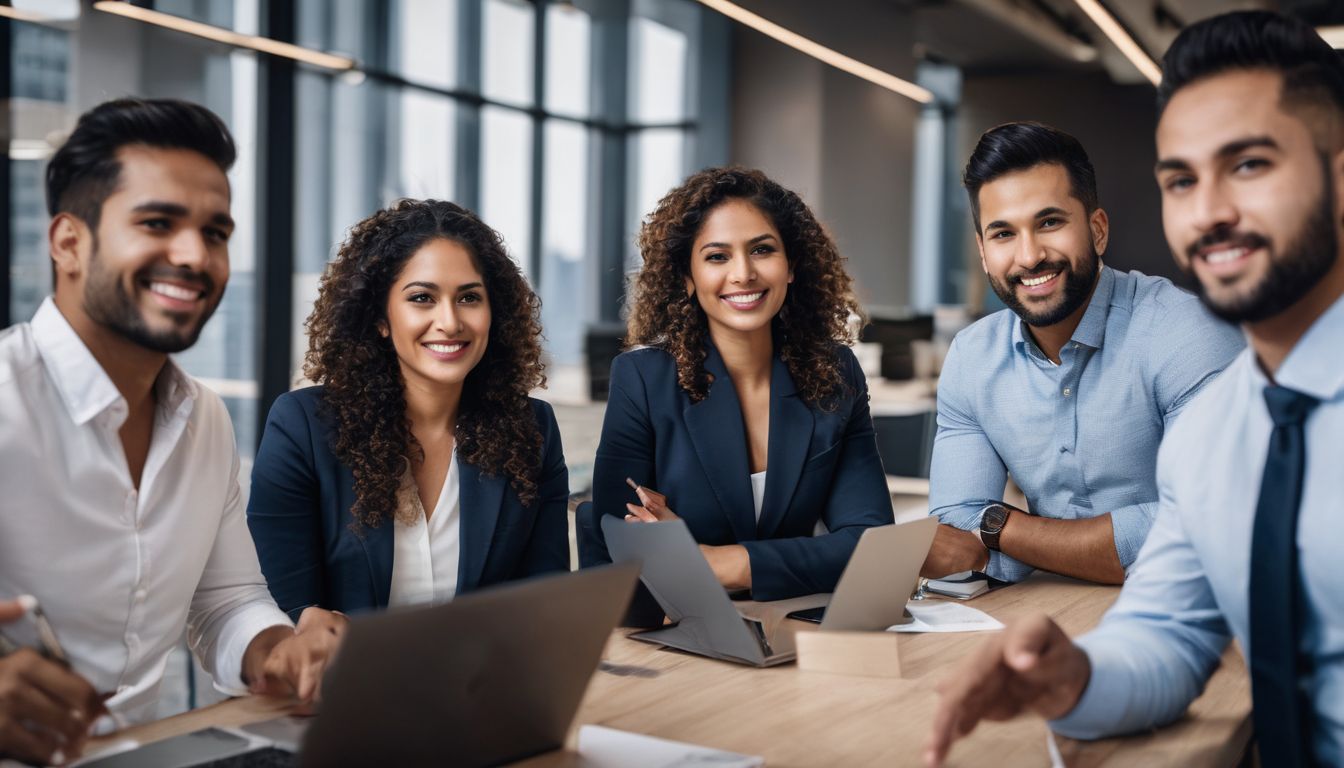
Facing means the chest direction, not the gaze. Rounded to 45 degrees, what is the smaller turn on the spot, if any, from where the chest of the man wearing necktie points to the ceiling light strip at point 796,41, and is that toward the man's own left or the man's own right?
approximately 135° to the man's own right

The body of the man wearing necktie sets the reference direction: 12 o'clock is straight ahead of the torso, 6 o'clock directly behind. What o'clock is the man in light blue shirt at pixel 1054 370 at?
The man in light blue shirt is roughly at 4 o'clock from the man wearing necktie.

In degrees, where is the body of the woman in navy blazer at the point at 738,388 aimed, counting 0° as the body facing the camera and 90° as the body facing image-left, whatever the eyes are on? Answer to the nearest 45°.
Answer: approximately 0°

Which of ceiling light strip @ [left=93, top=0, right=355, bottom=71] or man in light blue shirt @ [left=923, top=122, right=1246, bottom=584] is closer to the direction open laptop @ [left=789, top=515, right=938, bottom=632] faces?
the ceiling light strip

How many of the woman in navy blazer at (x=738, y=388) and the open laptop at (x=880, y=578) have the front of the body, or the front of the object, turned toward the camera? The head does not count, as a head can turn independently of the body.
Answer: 1

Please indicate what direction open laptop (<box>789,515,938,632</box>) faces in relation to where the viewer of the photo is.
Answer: facing away from the viewer and to the left of the viewer

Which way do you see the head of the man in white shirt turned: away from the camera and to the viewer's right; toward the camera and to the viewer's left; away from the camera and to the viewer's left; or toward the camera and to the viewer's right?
toward the camera and to the viewer's right

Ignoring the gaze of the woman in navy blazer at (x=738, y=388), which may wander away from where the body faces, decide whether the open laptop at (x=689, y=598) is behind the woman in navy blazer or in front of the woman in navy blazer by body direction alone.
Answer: in front

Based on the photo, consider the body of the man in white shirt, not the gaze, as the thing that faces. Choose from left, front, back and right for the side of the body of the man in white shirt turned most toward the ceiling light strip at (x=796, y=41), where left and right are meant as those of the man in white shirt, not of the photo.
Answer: left

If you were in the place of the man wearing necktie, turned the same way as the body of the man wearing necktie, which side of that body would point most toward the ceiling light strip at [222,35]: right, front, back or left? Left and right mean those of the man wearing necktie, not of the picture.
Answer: right

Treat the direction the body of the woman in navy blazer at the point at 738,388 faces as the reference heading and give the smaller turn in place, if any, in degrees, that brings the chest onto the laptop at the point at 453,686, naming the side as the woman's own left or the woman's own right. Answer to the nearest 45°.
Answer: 0° — they already face it

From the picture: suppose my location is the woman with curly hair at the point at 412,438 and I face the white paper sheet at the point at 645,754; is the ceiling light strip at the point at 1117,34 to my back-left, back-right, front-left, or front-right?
back-left

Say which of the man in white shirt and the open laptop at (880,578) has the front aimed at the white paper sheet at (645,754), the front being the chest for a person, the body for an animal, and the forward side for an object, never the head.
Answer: the man in white shirt

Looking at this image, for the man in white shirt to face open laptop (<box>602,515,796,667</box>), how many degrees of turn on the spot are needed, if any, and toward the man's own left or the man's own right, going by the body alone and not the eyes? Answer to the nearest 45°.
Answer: approximately 45° to the man's own left
